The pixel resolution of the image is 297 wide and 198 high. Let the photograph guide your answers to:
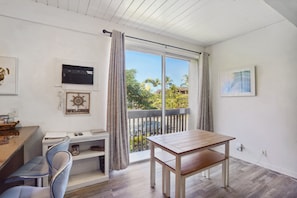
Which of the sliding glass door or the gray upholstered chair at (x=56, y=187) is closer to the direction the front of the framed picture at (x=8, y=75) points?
the gray upholstered chair

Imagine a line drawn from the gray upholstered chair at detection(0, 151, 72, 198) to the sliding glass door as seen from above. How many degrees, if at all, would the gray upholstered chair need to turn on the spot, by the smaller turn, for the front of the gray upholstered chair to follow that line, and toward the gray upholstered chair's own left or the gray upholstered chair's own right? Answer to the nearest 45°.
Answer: approximately 135° to the gray upholstered chair's own right

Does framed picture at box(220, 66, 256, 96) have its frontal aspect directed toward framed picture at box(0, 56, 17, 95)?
yes

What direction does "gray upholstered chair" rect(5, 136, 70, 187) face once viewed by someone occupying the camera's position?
facing to the left of the viewer

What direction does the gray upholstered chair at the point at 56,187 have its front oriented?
to the viewer's left

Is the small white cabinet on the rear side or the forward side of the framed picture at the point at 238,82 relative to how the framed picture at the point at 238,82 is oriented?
on the forward side

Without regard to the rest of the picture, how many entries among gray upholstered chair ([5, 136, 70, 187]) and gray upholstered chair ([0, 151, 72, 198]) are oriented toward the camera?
0

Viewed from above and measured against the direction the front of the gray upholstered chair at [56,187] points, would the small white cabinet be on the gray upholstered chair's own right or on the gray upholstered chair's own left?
on the gray upholstered chair's own right

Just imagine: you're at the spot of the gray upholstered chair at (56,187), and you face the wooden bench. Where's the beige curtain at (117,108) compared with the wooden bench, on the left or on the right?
left

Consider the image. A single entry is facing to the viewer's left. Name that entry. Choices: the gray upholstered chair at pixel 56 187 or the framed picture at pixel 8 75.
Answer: the gray upholstered chair

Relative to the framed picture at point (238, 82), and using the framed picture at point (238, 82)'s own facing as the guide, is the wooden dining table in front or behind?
in front
